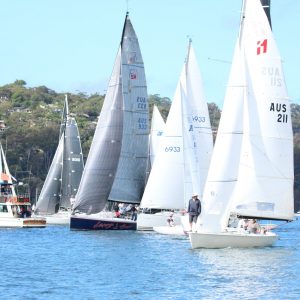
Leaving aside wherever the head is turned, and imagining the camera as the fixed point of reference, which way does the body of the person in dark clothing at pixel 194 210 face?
toward the camera
